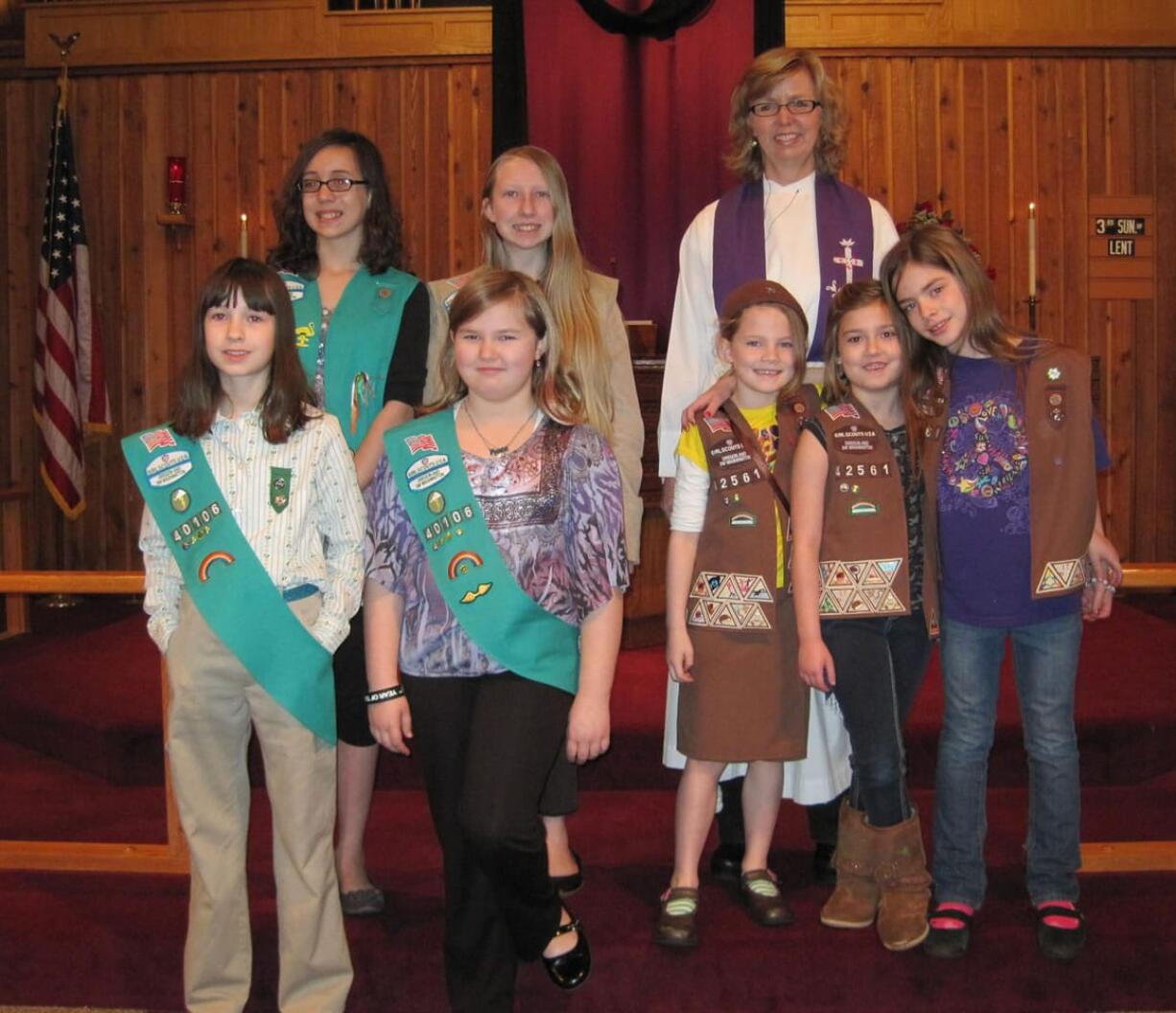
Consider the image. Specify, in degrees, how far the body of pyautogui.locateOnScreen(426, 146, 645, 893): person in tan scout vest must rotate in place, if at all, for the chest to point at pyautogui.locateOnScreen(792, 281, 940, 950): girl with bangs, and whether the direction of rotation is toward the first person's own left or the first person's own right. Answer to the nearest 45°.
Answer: approximately 90° to the first person's own left

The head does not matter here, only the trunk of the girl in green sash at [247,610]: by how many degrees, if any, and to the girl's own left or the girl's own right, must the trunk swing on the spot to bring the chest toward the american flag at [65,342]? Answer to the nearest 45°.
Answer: approximately 180°

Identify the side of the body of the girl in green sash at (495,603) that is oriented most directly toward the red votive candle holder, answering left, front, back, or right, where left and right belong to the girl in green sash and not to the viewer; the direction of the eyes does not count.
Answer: back

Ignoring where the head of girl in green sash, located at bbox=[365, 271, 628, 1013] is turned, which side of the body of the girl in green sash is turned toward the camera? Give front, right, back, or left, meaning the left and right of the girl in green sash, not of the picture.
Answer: front

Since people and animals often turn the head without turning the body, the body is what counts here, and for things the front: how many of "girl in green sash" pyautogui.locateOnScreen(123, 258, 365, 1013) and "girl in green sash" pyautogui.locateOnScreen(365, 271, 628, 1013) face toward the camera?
2

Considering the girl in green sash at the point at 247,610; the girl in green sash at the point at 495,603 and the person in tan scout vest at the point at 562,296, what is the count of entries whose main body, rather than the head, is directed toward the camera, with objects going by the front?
3

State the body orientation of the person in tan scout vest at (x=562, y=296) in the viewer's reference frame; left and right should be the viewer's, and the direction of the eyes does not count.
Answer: facing the viewer
